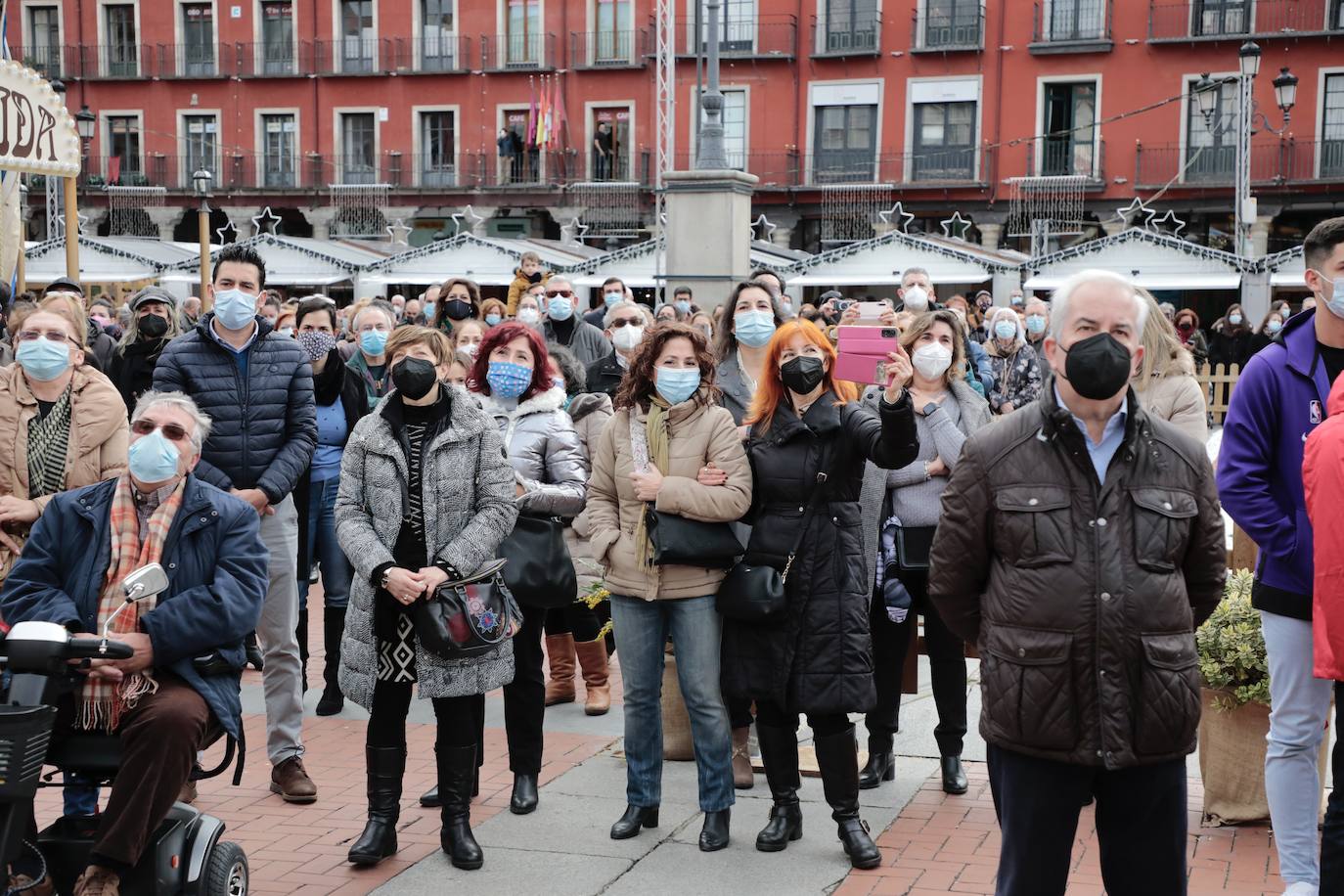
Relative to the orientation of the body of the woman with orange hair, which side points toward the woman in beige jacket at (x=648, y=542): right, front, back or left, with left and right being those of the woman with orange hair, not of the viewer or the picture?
right

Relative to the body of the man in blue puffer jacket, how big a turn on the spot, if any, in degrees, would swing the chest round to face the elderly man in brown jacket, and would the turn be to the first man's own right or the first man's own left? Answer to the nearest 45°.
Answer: approximately 45° to the first man's own left

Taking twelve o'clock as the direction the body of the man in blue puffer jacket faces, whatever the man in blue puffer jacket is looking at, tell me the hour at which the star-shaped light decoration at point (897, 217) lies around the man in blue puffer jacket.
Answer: The star-shaped light decoration is roughly at 7 o'clock from the man in blue puffer jacket.

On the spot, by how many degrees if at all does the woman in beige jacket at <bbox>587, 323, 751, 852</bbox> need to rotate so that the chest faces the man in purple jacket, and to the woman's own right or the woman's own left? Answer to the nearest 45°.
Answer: approximately 45° to the woman's own left

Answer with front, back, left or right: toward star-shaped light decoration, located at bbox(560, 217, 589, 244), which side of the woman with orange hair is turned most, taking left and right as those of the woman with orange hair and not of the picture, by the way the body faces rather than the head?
back

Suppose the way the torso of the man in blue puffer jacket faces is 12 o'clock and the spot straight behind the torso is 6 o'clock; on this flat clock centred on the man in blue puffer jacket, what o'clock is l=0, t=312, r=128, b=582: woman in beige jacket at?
The woman in beige jacket is roughly at 2 o'clock from the man in blue puffer jacket.

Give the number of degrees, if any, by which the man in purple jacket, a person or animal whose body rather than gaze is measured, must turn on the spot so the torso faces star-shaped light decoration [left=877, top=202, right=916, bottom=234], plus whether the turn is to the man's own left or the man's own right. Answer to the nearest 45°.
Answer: approximately 135° to the man's own left

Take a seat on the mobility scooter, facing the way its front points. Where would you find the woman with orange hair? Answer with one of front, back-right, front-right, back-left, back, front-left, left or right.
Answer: back-left
